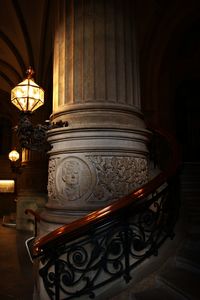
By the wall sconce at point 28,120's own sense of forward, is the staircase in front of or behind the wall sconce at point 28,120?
behind

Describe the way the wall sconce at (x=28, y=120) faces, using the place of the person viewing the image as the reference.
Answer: facing to the left of the viewer
